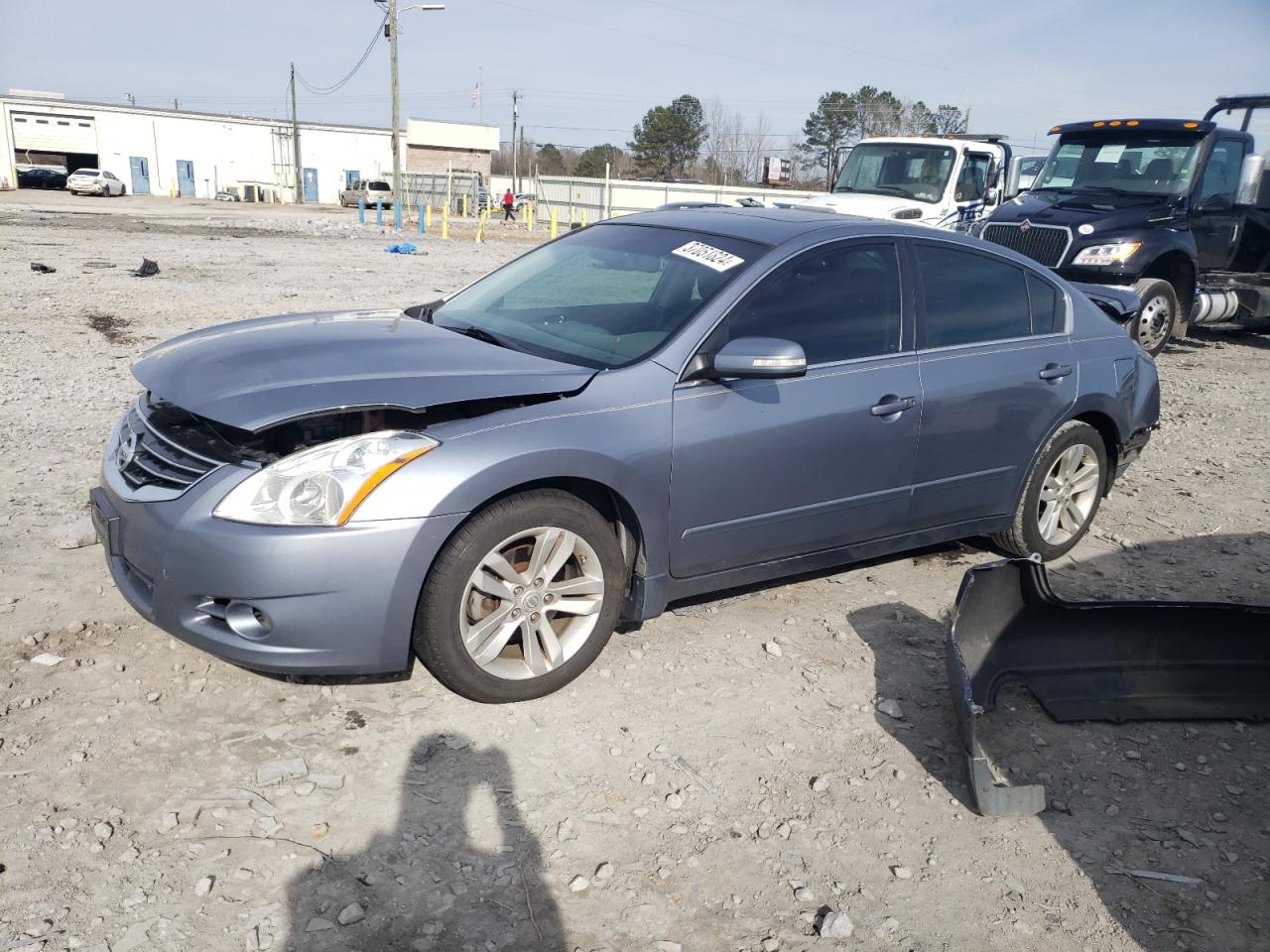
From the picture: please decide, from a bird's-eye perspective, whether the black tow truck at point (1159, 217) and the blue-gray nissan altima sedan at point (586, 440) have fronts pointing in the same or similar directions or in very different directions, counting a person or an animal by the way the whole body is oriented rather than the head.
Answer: same or similar directions

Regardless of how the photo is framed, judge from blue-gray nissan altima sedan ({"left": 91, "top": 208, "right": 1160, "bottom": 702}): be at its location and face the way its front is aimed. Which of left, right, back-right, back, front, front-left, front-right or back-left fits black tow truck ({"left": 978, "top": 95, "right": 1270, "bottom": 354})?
back

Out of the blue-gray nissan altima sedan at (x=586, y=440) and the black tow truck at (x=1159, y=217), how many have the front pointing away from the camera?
0

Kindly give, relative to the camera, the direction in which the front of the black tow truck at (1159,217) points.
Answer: facing the viewer and to the left of the viewer

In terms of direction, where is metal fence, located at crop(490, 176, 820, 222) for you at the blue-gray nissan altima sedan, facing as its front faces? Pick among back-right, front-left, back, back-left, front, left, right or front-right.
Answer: back-right

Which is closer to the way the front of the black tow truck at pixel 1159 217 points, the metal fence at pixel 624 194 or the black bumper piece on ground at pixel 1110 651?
the black bumper piece on ground

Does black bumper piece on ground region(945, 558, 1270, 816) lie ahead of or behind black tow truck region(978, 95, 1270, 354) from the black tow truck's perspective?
ahead

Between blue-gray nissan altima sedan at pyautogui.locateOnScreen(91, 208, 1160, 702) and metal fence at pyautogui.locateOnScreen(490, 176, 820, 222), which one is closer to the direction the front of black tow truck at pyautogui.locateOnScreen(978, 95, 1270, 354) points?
the blue-gray nissan altima sedan

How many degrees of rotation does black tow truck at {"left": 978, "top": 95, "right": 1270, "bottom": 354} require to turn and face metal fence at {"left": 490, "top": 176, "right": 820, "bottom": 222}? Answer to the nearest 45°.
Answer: approximately 90° to its right

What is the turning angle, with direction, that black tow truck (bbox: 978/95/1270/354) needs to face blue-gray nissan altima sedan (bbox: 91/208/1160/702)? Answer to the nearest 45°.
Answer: approximately 45° to its left

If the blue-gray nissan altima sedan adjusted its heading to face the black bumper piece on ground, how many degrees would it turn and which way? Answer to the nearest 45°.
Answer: approximately 135° to its left
